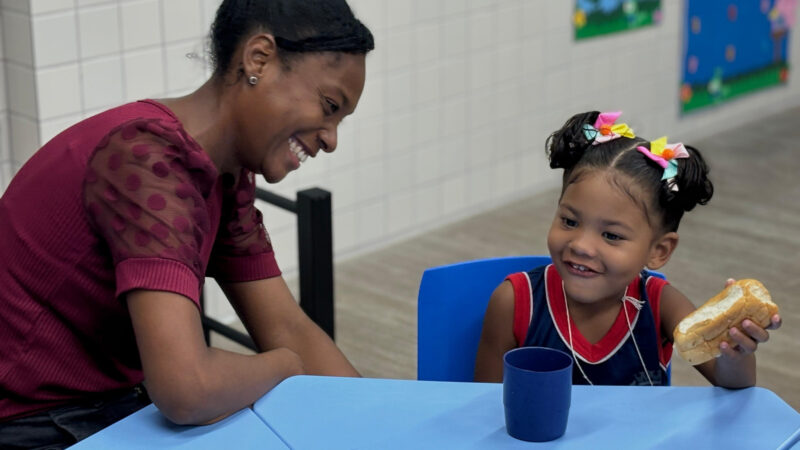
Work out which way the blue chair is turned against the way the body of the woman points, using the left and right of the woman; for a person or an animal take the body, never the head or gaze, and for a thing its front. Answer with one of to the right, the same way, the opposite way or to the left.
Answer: to the right

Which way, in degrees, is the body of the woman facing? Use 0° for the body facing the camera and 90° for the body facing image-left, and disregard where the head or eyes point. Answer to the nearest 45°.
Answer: approximately 270°

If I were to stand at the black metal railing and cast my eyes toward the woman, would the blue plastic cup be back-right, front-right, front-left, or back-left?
front-left

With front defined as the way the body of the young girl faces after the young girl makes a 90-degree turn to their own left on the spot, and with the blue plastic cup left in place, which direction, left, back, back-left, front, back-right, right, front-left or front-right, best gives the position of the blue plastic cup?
right

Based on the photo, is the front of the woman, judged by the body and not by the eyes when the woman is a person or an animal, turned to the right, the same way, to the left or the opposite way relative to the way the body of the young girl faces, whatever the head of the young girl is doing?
to the left

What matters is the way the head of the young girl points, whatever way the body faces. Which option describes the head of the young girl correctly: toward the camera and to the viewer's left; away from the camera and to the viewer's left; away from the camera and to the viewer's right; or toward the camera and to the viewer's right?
toward the camera and to the viewer's left

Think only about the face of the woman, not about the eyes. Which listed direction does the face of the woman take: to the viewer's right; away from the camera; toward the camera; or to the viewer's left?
to the viewer's right

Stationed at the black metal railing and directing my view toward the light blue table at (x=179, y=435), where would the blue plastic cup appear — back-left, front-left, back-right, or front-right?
front-left

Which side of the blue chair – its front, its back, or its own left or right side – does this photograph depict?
front

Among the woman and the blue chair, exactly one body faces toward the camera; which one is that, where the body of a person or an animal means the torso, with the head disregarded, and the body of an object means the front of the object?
the blue chair

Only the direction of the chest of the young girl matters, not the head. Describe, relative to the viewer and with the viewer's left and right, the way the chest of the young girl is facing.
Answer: facing the viewer

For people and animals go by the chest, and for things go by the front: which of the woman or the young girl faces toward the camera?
the young girl
